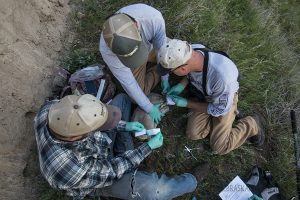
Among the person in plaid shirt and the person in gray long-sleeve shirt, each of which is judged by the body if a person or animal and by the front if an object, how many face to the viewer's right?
1

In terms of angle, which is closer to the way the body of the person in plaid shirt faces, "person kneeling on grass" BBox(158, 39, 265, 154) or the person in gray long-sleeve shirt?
the person kneeling on grass

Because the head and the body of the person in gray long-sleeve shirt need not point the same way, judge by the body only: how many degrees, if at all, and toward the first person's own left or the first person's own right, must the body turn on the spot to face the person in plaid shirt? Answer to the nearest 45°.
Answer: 0° — they already face them

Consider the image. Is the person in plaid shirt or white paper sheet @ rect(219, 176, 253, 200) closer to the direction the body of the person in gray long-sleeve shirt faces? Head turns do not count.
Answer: the person in plaid shirt

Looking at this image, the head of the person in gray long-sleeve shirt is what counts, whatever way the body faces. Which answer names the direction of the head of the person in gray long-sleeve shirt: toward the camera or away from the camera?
toward the camera

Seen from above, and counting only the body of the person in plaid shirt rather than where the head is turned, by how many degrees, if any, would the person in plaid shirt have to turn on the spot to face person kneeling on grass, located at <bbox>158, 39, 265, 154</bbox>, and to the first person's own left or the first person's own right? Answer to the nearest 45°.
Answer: approximately 45° to the first person's own left

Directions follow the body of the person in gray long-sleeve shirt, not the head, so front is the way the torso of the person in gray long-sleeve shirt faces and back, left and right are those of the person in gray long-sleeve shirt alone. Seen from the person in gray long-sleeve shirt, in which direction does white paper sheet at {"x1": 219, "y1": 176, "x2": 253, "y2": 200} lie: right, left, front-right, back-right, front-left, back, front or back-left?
left

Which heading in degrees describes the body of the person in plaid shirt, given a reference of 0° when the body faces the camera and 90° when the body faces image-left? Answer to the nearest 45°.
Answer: approximately 270°

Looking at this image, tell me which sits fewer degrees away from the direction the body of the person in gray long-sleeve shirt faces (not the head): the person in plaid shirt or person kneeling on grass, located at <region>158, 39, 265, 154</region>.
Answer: the person in plaid shirt

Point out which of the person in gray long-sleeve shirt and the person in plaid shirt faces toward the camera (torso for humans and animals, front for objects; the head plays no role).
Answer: the person in gray long-sleeve shirt

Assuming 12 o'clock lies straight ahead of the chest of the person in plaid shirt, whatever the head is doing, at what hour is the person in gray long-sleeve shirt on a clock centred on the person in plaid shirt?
The person in gray long-sleeve shirt is roughly at 9 o'clock from the person in plaid shirt.

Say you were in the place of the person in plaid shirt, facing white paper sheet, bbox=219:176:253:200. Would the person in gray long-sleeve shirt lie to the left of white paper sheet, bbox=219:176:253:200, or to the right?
left

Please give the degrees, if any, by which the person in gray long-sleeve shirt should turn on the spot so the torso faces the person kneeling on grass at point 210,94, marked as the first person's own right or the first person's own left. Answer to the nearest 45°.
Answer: approximately 90° to the first person's own left

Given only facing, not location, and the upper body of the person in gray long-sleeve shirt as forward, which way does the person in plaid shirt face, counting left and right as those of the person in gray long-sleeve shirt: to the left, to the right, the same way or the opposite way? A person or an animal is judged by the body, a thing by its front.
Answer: to the left

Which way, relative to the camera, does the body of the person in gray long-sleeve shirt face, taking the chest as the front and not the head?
toward the camera
